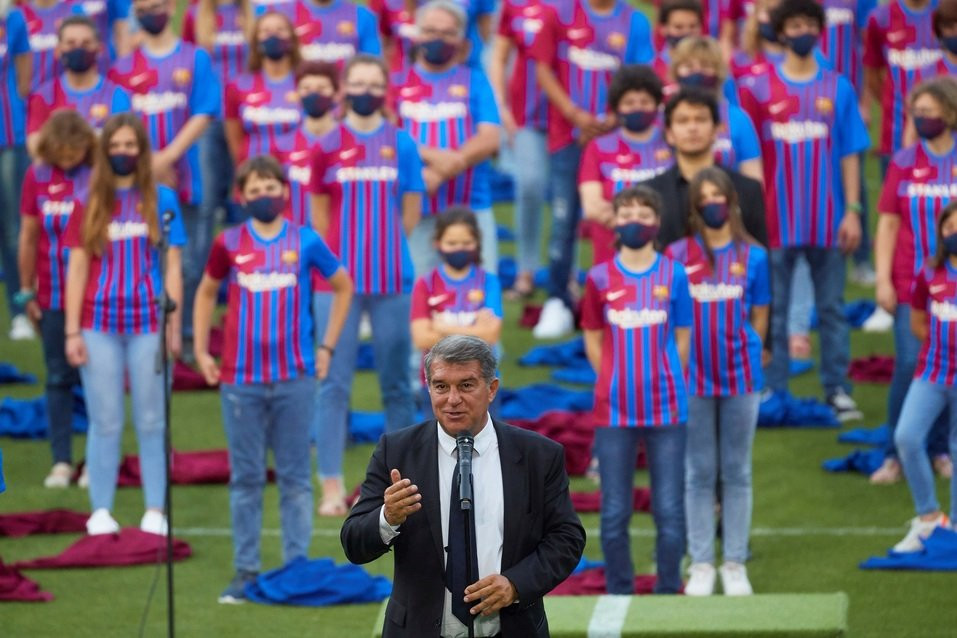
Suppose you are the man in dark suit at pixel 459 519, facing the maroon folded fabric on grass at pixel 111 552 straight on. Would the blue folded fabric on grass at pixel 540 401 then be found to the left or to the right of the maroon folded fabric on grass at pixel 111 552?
right

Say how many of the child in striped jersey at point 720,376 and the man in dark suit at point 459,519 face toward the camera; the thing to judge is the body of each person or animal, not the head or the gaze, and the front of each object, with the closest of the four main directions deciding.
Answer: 2

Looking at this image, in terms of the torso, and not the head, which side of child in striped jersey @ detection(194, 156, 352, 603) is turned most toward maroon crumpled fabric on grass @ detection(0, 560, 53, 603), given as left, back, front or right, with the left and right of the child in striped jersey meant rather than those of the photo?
right

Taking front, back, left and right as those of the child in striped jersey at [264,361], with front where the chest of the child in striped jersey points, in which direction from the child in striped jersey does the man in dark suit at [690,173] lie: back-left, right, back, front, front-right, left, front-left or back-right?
left

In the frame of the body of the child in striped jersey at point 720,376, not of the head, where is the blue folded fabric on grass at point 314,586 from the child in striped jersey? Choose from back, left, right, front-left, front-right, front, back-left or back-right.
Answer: right

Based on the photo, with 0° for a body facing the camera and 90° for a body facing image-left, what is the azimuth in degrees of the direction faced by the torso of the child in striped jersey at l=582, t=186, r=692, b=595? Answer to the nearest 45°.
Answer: approximately 0°

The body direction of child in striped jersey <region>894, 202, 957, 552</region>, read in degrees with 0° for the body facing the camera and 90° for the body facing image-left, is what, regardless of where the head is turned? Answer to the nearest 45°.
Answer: approximately 0°
